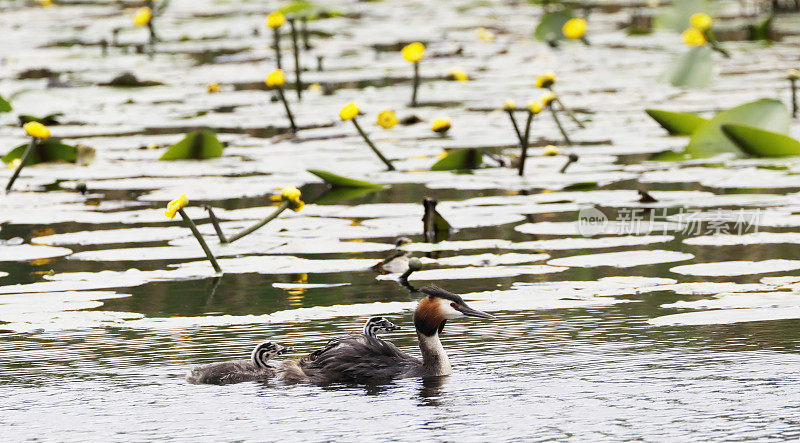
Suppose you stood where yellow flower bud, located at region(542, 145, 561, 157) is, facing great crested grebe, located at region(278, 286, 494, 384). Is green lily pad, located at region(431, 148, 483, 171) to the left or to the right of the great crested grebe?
right

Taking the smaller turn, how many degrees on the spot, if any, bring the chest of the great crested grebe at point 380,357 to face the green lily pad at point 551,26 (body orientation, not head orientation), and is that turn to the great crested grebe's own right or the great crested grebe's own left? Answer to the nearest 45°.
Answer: approximately 90° to the great crested grebe's own left

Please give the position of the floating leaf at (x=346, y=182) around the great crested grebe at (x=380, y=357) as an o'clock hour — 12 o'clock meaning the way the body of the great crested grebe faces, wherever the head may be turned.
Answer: The floating leaf is roughly at 9 o'clock from the great crested grebe.

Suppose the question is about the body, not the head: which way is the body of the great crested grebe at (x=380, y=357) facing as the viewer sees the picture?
to the viewer's right

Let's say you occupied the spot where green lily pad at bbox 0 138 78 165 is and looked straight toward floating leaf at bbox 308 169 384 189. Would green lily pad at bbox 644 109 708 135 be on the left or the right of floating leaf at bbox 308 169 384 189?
left

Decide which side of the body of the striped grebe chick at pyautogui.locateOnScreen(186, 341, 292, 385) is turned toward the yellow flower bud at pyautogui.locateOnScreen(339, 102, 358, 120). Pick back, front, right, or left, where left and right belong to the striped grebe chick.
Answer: left

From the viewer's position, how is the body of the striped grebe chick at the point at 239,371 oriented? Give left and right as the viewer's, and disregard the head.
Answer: facing to the right of the viewer

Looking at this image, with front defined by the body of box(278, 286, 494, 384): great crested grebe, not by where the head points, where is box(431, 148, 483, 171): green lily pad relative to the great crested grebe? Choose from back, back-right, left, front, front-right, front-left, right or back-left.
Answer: left

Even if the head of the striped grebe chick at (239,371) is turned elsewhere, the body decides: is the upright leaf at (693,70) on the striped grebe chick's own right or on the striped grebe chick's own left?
on the striped grebe chick's own left

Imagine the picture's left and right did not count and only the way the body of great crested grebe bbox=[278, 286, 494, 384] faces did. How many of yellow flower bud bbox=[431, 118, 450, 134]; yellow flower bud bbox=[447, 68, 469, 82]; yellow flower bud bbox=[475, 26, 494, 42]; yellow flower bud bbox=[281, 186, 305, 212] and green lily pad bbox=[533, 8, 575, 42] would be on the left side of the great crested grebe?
5

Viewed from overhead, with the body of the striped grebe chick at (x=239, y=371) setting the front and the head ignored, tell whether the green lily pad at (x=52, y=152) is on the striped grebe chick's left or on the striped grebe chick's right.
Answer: on the striped grebe chick's left

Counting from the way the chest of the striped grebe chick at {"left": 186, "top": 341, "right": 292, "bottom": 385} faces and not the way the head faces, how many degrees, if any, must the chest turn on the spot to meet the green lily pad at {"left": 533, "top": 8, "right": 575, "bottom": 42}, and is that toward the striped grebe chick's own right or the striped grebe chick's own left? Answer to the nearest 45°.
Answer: approximately 90° to the striped grebe chick's own left

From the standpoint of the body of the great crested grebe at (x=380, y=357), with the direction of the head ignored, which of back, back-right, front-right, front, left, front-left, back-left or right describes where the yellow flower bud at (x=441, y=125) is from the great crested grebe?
left

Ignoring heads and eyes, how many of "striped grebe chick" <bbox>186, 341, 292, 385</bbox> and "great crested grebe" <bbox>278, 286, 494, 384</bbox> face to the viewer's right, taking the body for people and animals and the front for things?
2
